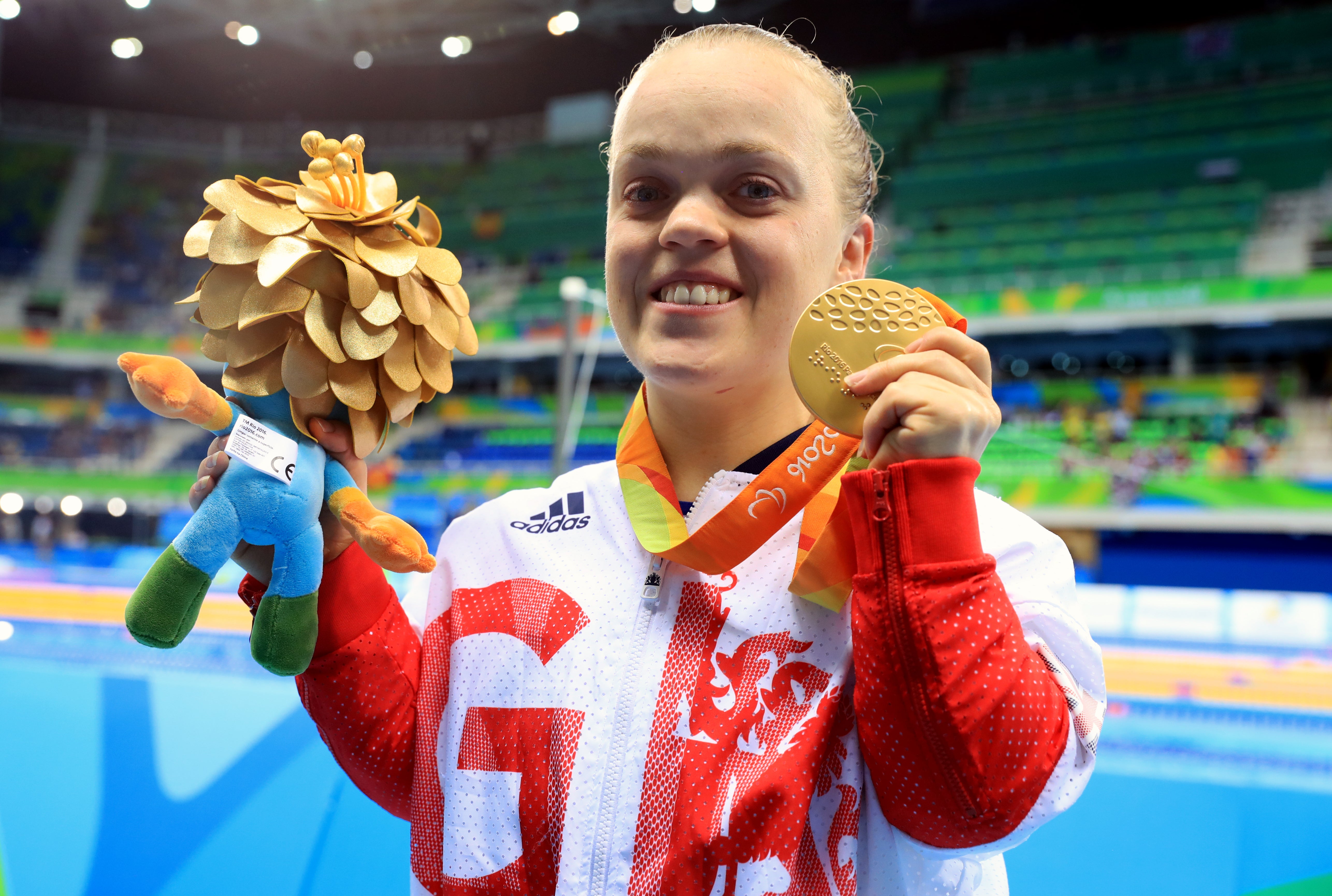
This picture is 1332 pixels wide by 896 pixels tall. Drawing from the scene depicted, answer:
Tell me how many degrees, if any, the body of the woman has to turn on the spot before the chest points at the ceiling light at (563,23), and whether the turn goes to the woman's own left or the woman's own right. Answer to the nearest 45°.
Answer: approximately 135° to the woman's own right

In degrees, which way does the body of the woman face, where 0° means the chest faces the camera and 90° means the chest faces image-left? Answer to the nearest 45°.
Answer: approximately 45°

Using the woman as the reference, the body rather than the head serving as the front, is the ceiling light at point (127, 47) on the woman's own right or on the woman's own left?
on the woman's own right

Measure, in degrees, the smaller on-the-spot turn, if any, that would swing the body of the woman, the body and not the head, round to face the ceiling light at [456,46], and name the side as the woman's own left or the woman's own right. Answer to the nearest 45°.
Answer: approximately 135° to the woman's own right
